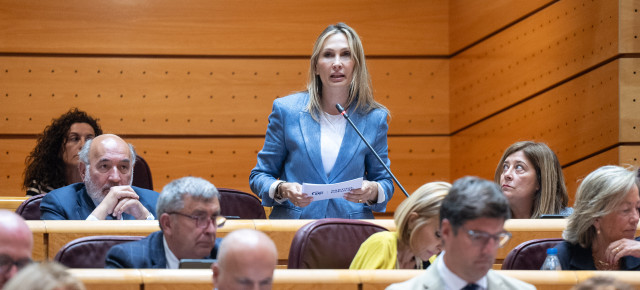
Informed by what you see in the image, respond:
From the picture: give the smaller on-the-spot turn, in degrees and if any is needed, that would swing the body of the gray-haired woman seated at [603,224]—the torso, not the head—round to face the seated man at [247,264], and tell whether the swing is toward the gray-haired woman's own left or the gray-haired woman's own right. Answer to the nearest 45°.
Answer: approximately 90° to the gray-haired woman's own right

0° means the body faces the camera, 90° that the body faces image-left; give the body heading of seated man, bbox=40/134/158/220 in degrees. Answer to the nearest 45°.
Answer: approximately 315°

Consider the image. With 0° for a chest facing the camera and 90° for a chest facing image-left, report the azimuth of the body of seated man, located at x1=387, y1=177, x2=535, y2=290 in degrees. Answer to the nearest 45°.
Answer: approximately 315°
